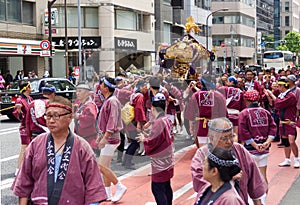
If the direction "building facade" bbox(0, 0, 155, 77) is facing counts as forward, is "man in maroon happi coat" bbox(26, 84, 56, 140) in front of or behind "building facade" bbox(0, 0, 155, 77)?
in front

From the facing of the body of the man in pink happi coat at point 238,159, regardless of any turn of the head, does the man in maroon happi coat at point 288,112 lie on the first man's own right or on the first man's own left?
on the first man's own left

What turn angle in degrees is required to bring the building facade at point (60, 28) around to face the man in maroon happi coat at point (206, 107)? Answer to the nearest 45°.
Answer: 0° — it already faces them

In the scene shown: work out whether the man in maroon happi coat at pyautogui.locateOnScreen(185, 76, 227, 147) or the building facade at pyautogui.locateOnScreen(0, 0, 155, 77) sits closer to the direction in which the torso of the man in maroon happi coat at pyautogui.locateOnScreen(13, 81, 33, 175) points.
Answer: the man in maroon happi coat at pyautogui.locateOnScreen(185, 76, 227, 147)

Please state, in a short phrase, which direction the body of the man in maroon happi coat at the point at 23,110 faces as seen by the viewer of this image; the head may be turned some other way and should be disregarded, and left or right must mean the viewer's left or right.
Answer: facing to the right of the viewer

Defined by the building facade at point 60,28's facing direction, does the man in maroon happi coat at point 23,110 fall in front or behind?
in front

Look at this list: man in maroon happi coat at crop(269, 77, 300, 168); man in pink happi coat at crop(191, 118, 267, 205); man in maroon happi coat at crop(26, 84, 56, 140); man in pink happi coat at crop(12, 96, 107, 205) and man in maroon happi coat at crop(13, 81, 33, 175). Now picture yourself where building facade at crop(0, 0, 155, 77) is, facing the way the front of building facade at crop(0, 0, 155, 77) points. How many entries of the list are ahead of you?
5
